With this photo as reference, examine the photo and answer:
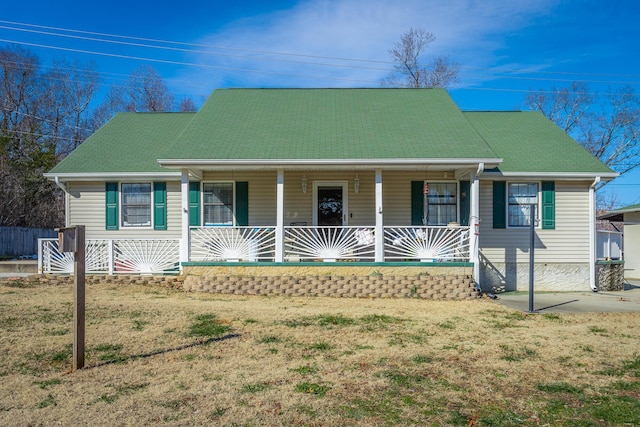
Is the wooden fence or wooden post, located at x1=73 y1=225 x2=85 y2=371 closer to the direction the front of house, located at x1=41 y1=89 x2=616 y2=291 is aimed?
the wooden post

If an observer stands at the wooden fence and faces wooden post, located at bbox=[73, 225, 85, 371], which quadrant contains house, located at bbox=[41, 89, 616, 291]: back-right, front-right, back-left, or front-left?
front-left

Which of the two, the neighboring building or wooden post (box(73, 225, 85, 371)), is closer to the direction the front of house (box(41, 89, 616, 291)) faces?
the wooden post

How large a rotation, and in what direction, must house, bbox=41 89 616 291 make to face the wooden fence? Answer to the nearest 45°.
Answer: approximately 135° to its right

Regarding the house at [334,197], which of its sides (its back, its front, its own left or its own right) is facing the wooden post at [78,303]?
front

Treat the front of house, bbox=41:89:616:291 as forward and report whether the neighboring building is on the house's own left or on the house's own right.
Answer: on the house's own left

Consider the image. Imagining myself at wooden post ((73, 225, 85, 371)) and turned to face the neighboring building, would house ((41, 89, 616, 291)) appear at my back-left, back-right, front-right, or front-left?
front-left

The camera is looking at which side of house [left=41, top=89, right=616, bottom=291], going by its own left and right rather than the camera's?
front

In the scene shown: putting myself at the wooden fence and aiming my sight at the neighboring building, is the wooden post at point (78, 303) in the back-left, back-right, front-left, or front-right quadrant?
front-right
